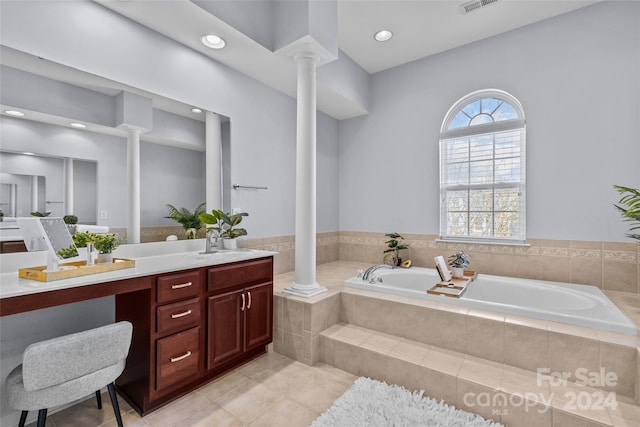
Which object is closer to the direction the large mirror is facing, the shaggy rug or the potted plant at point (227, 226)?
the shaggy rug

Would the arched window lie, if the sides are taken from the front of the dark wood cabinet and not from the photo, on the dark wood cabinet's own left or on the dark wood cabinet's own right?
on the dark wood cabinet's own left

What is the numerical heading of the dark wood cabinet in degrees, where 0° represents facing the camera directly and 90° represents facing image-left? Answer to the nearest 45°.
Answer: approximately 315°

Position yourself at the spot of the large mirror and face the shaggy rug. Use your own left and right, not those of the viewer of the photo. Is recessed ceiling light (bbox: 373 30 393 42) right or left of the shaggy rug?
left

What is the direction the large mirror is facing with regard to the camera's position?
facing the viewer and to the right of the viewer

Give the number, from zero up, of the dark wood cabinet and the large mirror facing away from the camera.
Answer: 0

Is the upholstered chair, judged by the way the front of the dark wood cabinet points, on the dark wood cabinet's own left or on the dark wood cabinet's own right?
on the dark wood cabinet's own right

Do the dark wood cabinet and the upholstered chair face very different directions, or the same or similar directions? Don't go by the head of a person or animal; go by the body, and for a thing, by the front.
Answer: very different directions

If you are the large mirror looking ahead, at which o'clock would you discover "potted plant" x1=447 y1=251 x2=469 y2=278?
The potted plant is roughly at 11 o'clock from the large mirror.

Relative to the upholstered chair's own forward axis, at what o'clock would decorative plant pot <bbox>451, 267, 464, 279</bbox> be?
The decorative plant pot is roughly at 5 o'clock from the upholstered chair.

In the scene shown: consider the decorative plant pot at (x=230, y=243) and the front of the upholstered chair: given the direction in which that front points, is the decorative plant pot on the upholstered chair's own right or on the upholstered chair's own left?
on the upholstered chair's own right

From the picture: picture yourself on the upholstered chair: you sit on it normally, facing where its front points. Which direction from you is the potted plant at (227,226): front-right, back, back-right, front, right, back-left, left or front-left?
right

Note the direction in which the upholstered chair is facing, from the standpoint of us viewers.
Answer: facing away from the viewer and to the left of the viewer

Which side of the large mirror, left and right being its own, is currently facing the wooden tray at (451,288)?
front

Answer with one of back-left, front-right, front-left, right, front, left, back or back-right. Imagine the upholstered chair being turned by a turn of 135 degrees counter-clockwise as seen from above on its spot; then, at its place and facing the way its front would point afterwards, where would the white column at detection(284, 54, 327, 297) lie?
left

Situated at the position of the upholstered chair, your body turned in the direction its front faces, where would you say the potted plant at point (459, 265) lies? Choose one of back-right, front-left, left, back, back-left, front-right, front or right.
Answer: back-right
